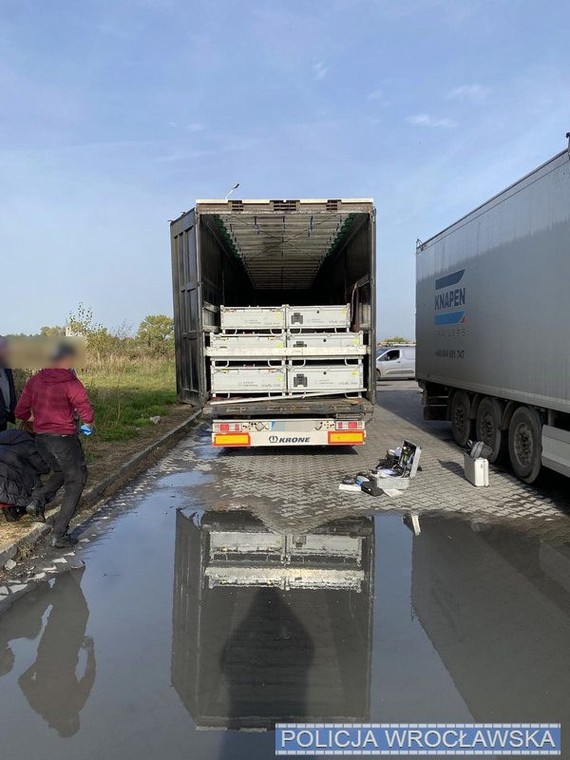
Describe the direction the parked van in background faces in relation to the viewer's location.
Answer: facing to the left of the viewer

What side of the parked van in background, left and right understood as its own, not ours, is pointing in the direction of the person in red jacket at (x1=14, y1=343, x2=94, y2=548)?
left

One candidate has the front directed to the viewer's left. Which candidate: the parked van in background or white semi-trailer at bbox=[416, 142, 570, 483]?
the parked van in background

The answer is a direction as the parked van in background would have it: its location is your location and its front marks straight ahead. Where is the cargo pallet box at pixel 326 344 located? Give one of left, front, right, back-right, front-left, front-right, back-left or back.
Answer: left

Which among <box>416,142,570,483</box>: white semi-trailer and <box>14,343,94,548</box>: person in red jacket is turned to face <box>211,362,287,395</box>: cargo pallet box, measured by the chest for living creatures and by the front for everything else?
the person in red jacket

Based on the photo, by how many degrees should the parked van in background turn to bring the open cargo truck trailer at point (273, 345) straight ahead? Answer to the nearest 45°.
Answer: approximately 90° to its left

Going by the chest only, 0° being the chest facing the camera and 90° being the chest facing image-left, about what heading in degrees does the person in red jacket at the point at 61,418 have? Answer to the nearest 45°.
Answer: approximately 225°
